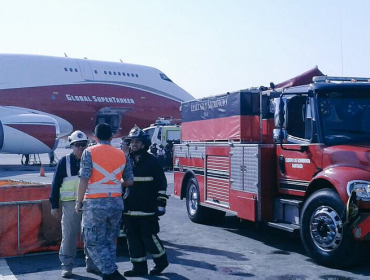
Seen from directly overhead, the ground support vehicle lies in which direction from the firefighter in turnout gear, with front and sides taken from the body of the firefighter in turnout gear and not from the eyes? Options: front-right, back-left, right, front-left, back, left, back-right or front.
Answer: back-right

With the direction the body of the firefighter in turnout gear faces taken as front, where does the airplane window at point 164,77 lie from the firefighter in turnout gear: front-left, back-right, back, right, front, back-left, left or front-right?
back-right

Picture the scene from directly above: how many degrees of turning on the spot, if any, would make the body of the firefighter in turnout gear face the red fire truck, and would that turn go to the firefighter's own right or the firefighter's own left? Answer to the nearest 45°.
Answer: approximately 135° to the firefighter's own left

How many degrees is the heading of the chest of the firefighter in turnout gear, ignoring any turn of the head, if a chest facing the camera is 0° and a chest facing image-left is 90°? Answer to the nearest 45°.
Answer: approximately 45°

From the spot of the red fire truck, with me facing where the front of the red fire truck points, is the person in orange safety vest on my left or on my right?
on my right

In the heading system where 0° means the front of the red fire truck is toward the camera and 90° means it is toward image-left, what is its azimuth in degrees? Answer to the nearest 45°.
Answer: approximately 315°

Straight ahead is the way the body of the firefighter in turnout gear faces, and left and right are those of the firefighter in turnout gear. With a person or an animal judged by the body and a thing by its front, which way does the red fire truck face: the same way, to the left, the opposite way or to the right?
to the left

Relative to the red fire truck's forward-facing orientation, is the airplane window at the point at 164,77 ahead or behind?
behind

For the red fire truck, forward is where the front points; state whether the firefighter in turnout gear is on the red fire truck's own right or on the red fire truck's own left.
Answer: on the red fire truck's own right
